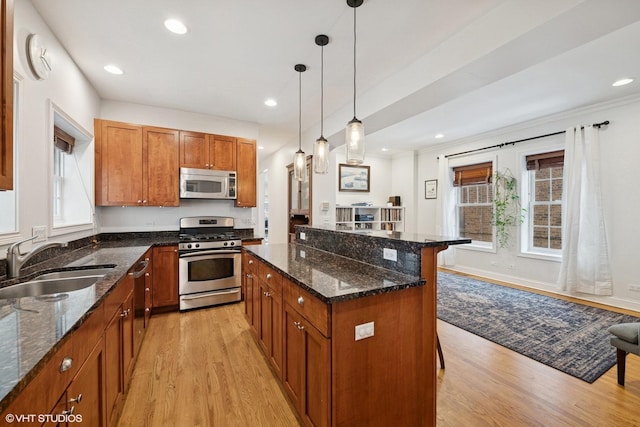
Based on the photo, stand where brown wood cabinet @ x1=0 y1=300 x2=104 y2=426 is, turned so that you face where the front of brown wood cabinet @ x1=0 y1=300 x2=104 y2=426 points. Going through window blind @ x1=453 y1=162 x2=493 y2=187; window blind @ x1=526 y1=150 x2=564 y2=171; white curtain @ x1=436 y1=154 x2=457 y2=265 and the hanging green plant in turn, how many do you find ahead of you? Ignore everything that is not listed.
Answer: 4

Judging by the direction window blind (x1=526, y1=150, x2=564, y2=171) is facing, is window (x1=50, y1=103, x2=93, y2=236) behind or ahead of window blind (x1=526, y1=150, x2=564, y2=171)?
ahead

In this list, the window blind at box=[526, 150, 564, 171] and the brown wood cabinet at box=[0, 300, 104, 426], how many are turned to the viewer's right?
1

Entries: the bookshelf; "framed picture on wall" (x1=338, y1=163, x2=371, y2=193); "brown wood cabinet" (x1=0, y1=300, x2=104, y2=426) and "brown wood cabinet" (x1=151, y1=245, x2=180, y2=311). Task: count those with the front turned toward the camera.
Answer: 3

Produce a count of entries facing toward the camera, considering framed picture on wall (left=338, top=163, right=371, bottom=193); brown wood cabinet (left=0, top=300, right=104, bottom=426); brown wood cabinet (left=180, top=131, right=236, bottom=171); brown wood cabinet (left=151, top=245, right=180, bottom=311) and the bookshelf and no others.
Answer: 4

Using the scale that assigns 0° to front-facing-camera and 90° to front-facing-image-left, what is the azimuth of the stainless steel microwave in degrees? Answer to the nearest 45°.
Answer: approximately 0°

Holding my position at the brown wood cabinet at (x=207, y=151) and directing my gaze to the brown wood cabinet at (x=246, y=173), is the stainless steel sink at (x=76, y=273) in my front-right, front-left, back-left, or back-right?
back-right
